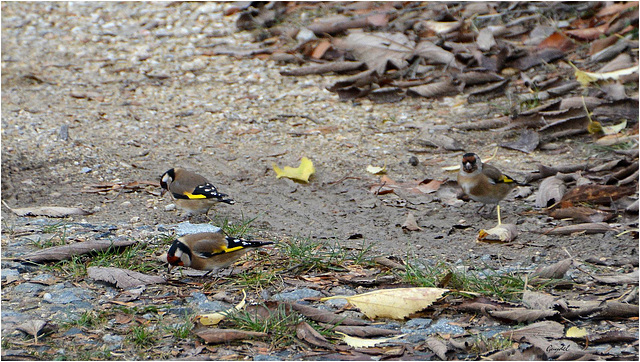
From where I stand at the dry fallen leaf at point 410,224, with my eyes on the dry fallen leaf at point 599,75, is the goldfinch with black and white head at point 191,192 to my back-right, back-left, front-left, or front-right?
back-left

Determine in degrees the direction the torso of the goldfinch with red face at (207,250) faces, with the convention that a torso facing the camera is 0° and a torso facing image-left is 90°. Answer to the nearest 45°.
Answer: approximately 90°

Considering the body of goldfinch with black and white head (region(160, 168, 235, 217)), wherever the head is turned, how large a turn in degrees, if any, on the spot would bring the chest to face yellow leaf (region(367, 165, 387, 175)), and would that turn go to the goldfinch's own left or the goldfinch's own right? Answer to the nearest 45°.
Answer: approximately 180°

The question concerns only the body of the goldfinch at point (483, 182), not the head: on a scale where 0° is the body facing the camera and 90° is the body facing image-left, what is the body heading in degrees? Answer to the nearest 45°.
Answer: approximately 45°

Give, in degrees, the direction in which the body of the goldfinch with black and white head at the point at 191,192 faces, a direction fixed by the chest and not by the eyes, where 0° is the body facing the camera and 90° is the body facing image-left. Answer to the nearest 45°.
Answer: approximately 90°

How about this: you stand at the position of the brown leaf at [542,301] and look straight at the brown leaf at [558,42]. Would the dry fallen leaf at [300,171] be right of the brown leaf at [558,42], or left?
left

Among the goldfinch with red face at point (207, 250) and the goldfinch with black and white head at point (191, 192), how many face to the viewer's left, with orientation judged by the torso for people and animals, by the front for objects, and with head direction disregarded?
2

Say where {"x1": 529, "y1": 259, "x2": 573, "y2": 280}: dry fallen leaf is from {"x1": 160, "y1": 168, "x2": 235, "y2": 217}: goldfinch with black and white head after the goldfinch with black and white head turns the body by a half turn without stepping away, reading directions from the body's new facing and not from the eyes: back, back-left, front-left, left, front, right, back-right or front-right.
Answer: front-right

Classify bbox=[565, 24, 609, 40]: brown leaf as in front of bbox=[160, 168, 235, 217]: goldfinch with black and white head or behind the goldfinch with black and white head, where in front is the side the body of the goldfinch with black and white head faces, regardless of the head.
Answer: behind

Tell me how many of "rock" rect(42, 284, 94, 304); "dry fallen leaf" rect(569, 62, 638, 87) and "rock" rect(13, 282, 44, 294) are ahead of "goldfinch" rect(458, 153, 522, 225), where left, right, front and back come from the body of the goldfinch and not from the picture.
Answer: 2

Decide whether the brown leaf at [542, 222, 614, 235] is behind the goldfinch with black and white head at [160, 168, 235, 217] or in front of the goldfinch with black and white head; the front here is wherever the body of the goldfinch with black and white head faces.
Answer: behind

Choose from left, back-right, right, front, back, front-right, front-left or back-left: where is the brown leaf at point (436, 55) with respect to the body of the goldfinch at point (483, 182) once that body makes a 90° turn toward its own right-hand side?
front-right

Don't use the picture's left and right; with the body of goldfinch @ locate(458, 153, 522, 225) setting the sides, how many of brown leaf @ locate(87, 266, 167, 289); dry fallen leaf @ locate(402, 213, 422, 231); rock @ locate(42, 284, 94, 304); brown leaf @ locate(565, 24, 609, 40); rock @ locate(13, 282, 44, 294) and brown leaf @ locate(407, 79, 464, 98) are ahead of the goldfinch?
4
